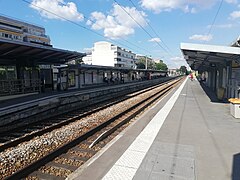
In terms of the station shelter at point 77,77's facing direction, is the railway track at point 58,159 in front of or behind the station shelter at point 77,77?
in front

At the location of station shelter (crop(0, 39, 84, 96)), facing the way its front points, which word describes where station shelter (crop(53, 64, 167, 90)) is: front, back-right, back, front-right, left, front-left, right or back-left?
left

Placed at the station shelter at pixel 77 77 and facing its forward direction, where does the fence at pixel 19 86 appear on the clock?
The fence is roughly at 2 o'clock from the station shelter.

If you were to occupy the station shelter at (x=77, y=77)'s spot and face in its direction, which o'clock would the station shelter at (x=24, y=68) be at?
the station shelter at (x=24, y=68) is roughly at 2 o'clock from the station shelter at (x=77, y=77).

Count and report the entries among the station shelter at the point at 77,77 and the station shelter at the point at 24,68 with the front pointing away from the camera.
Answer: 0

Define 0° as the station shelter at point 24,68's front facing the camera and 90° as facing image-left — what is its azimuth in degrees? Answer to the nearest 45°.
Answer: approximately 315°

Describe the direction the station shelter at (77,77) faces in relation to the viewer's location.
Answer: facing the viewer and to the right of the viewer
